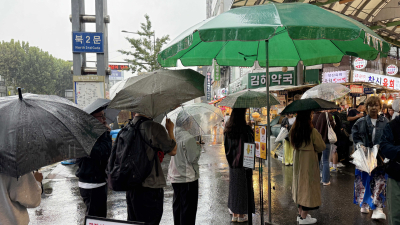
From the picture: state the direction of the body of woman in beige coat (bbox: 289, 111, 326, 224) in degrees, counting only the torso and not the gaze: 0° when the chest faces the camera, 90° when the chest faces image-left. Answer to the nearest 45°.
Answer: approximately 225°

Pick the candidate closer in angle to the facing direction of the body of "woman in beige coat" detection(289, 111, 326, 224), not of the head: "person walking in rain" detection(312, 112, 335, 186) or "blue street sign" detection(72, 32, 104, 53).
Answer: the person walking in rain

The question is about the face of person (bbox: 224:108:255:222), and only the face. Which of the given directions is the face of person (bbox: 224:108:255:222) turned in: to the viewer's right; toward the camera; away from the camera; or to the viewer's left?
away from the camera

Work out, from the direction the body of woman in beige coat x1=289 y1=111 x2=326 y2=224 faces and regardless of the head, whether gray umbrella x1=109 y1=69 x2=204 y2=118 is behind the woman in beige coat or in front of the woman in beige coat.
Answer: behind

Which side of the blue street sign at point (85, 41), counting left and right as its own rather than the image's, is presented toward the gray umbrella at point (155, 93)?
front

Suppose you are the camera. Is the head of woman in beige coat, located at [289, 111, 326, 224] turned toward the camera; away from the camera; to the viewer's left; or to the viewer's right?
away from the camera

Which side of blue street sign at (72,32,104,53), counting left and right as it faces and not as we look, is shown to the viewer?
front

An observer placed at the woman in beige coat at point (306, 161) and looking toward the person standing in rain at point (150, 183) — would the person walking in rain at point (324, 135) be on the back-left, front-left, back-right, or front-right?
back-right

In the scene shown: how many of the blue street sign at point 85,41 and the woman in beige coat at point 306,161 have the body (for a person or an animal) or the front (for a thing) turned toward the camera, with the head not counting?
1

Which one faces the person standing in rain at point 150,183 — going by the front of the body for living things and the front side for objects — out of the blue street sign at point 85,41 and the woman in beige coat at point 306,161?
the blue street sign

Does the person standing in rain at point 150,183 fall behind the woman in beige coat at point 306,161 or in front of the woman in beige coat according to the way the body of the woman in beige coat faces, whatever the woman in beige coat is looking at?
behind

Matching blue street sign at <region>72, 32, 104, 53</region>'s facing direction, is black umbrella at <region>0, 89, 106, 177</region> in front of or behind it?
in front

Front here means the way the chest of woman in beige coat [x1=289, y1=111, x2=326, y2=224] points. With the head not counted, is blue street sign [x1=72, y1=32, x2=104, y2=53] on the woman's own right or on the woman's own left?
on the woman's own left

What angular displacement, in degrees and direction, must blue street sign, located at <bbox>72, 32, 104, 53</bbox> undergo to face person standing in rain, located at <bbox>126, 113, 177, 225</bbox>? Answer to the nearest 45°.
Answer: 0° — it already faces them
